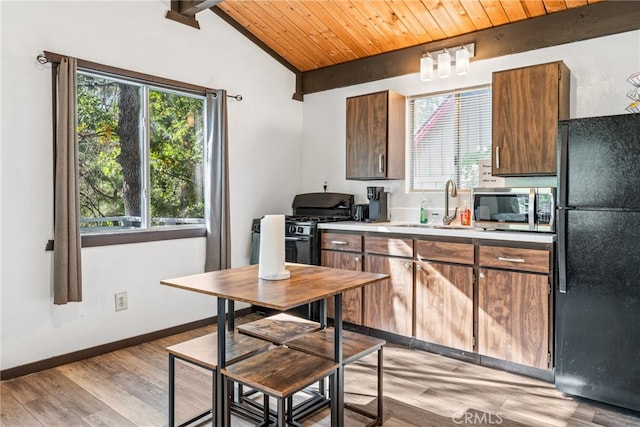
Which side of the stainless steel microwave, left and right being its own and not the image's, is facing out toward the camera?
front

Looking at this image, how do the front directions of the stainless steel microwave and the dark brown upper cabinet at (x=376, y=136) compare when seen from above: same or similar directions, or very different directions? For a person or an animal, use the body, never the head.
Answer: same or similar directions

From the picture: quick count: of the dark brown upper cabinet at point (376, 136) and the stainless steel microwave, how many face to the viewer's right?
0

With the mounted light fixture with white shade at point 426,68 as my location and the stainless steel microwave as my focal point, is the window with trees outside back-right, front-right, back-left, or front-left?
back-right

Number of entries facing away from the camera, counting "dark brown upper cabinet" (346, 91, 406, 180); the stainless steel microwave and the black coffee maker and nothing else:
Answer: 0

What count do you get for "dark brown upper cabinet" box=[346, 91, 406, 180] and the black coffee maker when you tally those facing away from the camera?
0

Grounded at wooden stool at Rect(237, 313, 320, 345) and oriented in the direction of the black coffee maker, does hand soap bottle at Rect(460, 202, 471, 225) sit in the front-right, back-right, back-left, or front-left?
front-right

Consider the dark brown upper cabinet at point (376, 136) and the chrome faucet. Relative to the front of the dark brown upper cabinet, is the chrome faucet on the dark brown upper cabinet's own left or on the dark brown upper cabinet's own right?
on the dark brown upper cabinet's own left

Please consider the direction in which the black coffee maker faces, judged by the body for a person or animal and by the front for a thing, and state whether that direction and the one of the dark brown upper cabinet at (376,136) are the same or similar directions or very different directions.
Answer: same or similar directions

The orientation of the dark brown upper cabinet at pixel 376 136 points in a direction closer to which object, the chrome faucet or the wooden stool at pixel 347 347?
the wooden stool

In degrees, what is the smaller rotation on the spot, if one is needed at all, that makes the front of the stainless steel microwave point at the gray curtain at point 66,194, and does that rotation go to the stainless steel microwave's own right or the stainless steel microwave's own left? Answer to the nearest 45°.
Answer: approximately 45° to the stainless steel microwave's own right

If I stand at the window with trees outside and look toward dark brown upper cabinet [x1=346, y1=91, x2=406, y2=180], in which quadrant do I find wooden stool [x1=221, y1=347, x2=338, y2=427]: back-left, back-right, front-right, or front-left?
front-right

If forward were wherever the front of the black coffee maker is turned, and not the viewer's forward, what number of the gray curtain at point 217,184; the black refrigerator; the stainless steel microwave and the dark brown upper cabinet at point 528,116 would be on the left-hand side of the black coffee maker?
3

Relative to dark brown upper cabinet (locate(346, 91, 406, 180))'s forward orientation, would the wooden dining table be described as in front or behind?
in front

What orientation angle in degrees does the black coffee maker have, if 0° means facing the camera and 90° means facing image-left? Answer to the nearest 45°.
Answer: approximately 45°

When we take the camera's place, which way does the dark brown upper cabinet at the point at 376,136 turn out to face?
facing the viewer and to the left of the viewer

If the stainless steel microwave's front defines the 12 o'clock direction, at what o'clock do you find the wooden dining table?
The wooden dining table is roughly at 1 o'clock from the stainless steel microwave.
